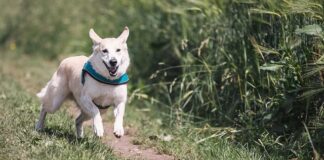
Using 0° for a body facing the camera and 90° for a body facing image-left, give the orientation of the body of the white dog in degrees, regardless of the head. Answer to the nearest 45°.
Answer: approximately 315°
